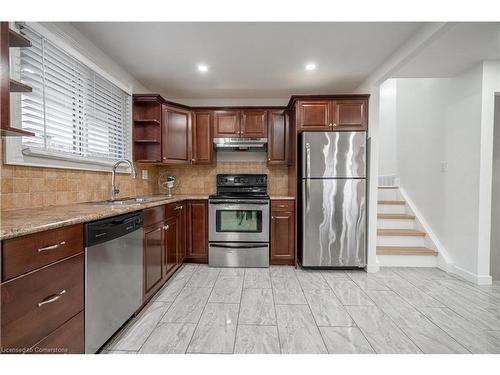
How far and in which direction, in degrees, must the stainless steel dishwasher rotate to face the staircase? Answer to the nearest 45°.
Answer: approximately 45° to its left

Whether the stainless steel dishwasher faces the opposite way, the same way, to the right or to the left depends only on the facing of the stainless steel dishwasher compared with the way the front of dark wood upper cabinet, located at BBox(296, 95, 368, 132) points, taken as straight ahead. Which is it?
to the left

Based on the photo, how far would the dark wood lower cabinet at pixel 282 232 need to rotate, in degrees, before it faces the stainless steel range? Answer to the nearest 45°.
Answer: approximately 90° to its right

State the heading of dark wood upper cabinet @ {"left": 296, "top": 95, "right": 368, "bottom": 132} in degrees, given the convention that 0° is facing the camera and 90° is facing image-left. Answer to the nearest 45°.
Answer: approximately 0°

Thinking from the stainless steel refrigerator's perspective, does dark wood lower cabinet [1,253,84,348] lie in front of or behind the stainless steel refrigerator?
in front

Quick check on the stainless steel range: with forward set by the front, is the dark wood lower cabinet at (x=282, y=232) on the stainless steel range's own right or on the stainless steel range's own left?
on the stainless steel range's own left

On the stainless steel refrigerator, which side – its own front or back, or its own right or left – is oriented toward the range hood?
right

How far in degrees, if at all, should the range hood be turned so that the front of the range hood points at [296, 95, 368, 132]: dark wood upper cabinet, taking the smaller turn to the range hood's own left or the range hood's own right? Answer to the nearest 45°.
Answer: approximately 90° to the range hood's own left
